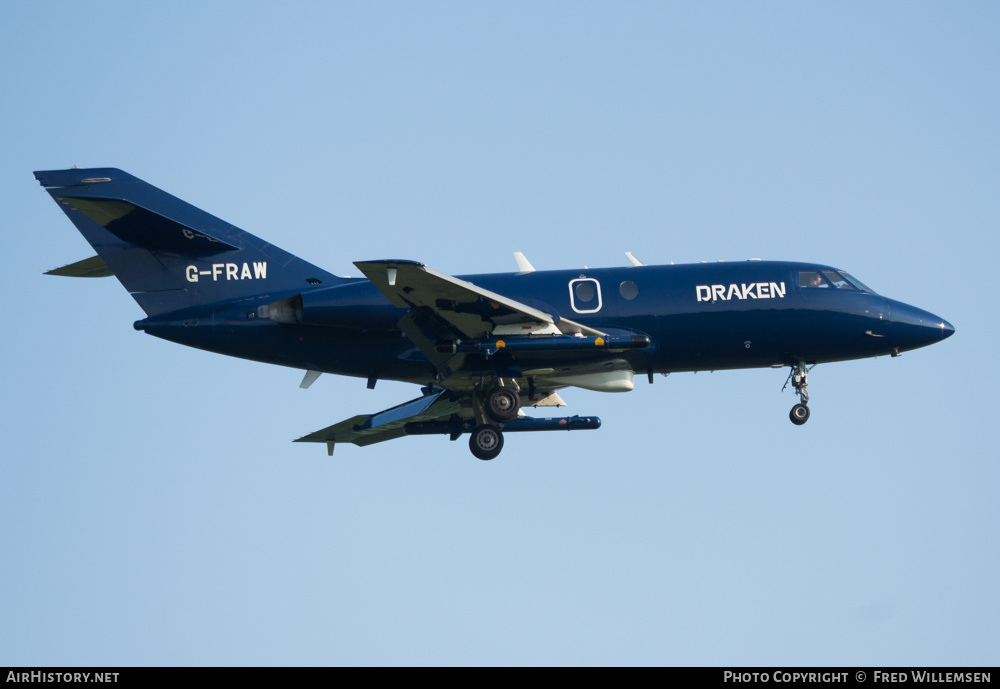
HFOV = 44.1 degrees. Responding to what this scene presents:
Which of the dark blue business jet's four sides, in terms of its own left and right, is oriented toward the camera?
right
